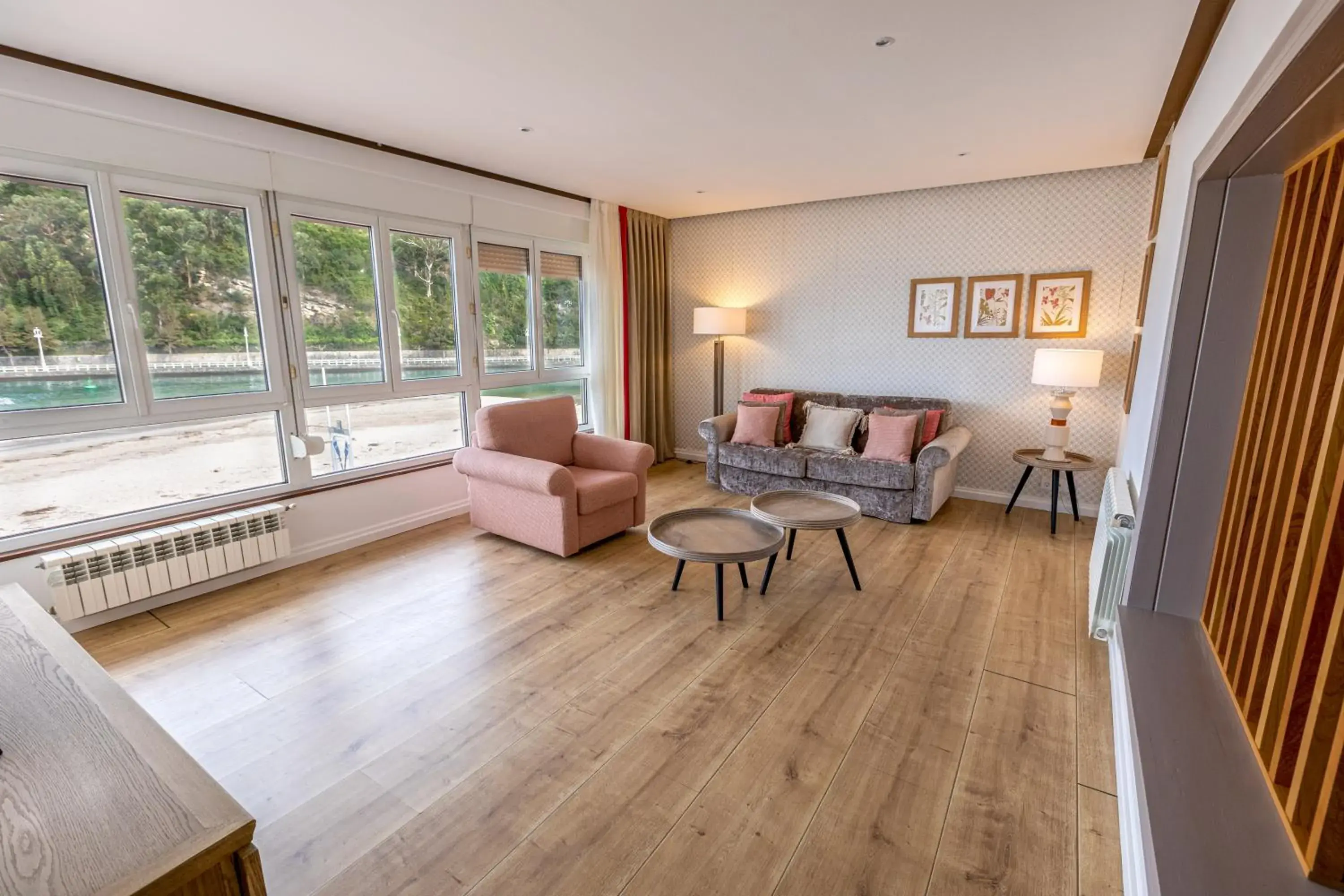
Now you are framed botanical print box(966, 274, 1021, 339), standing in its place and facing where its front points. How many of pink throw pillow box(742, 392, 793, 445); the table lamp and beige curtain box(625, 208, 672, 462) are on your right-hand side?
2

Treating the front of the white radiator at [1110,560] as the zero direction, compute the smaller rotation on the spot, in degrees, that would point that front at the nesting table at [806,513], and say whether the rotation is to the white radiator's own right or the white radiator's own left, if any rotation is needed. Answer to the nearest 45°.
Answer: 0° — it already faces it

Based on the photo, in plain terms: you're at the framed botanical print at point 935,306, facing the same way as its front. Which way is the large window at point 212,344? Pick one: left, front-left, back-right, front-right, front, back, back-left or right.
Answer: front-right

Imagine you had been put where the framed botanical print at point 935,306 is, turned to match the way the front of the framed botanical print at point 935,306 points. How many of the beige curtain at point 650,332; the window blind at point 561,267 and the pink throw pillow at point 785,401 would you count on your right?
3

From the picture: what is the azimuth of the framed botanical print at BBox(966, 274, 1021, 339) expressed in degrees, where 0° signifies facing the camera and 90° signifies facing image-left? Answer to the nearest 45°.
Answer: approximately 0°

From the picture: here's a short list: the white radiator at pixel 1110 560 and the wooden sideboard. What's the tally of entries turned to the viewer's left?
1
